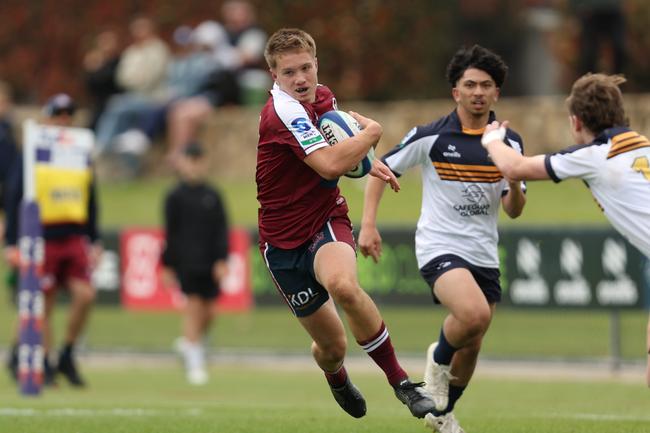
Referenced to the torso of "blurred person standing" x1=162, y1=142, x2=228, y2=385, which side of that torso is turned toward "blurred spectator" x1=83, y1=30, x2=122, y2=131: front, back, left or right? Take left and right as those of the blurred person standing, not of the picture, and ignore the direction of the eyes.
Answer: back

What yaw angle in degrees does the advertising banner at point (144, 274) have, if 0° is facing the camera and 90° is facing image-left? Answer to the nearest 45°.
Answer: approximately 0°

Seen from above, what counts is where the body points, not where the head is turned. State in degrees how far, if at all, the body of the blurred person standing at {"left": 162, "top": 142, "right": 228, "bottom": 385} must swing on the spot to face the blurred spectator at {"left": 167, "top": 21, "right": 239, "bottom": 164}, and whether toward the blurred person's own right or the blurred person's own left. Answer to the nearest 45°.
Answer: approximately 180°

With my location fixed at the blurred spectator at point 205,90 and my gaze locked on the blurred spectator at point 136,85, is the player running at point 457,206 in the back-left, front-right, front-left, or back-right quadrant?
back-left

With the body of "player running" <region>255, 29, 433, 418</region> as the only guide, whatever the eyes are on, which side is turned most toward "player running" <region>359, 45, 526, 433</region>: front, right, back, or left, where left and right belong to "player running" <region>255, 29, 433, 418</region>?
left

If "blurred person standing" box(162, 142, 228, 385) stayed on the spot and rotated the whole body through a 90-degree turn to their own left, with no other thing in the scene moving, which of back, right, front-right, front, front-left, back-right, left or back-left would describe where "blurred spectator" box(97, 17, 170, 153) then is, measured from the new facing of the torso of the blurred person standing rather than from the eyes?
left

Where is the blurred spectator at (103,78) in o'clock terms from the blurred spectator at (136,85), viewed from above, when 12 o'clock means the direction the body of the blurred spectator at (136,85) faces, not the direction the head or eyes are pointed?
the blurred spectator at (103,78) is roughly at 3 o'clock from the blurred spectator at (136,85).

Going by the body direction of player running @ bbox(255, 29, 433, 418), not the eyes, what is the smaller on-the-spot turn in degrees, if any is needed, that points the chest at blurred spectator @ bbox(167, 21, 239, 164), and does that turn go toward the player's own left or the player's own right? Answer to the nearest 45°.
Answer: approximately 135° to the player's own left

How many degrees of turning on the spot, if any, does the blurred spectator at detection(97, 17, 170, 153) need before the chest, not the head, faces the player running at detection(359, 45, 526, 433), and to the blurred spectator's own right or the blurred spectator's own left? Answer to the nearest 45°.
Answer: approximately 45° to the blurred spectator's own left

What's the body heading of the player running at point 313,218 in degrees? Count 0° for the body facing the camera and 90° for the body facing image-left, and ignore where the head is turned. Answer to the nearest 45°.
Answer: approximately 315°
